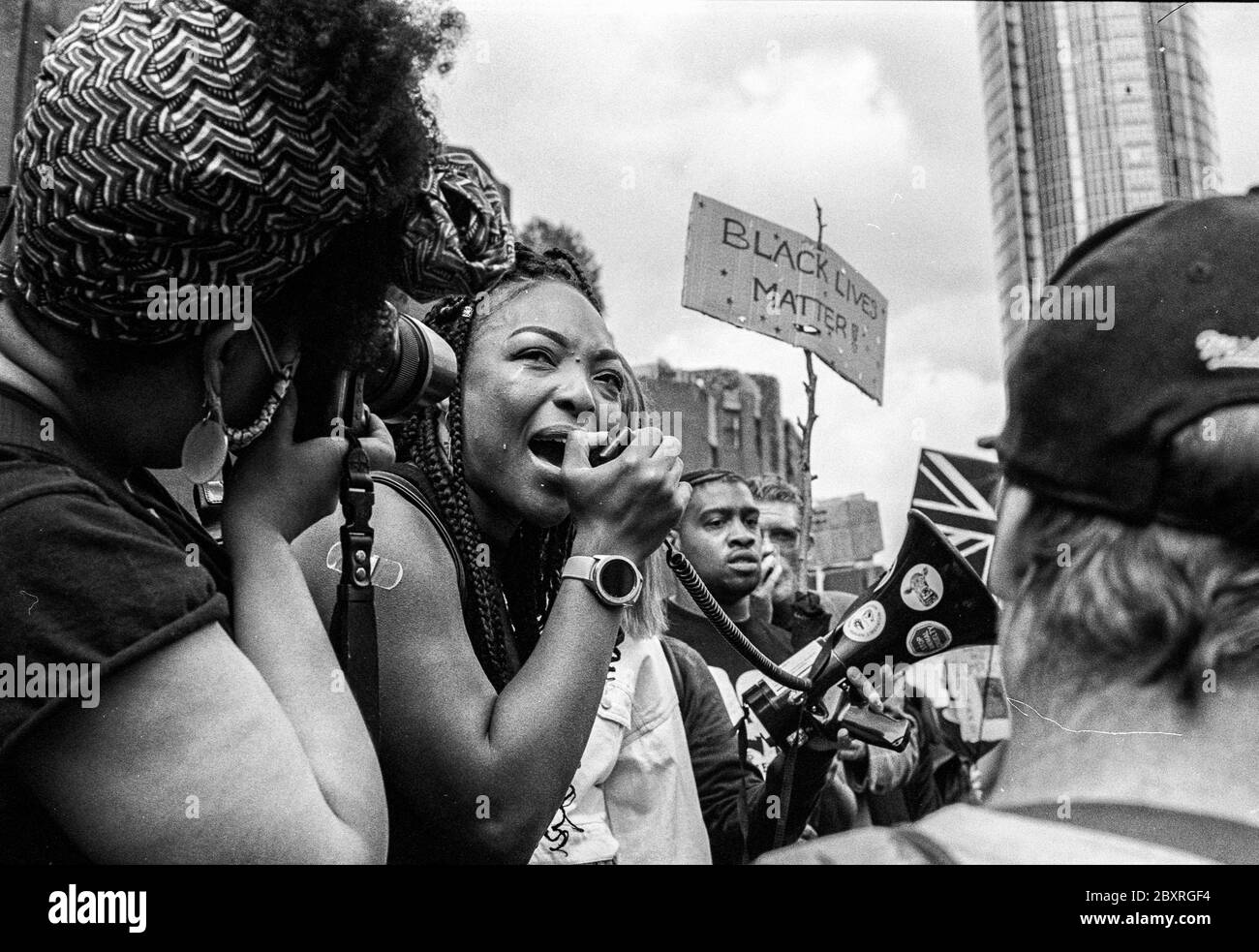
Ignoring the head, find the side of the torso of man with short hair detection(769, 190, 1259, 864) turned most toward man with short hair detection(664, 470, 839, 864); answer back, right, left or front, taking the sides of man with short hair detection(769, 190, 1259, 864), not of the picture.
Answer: front

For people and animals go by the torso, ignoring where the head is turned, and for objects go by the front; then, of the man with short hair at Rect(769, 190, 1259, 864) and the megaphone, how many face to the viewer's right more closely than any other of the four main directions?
1

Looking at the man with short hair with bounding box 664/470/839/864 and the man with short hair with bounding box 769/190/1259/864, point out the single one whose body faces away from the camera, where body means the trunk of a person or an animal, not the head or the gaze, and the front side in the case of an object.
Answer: the man with short hair with bounding box 769/190/1259/864

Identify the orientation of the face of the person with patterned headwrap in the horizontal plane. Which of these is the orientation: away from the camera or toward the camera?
away from the camera

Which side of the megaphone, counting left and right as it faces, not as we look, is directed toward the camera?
right

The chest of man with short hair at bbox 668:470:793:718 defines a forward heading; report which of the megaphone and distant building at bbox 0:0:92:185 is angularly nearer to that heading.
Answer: the megaphone

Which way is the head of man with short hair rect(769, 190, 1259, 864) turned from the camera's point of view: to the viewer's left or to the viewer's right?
to the viewer's left

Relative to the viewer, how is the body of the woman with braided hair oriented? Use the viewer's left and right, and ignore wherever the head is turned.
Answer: facing the viewer and to the right of the viewer

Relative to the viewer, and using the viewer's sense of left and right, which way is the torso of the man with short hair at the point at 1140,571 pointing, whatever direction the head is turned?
facing away from the viewer

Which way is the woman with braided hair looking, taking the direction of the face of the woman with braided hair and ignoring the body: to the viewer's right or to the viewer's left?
to the viewer's right

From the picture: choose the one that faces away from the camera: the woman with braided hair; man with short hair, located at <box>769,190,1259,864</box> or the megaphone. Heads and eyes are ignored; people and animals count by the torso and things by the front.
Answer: the man with short hair

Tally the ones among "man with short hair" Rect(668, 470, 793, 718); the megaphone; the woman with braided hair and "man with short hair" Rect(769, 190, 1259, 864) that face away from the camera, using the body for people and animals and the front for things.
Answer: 1

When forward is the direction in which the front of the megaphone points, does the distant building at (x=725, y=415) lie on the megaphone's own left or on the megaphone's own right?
on the megaphone's own left

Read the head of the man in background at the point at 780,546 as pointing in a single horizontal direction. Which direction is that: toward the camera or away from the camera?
toward the camera
